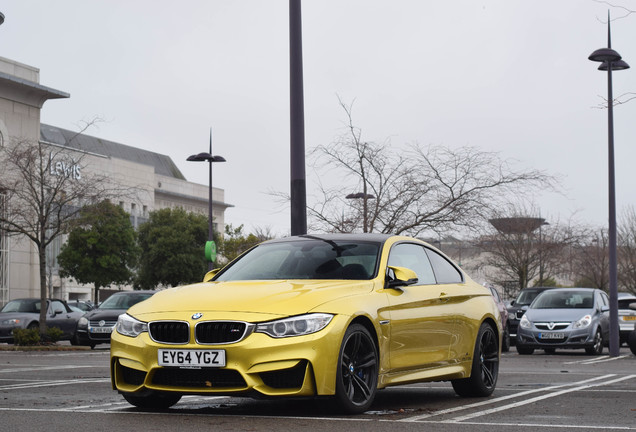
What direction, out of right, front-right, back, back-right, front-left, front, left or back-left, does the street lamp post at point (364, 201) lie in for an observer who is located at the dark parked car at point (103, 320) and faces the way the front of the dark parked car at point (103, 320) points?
back-left

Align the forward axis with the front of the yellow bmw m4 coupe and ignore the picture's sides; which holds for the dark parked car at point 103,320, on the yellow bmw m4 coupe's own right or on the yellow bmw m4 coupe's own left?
on the yellow bmw m4 coupe's own right

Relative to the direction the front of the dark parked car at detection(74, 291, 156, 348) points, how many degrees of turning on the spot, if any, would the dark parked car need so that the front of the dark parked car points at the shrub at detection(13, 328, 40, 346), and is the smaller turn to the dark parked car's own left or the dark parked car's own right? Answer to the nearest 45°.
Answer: approximately 45° to the dark parked car's own right

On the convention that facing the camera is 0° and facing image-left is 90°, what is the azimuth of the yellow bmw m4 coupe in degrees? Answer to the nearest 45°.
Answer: approximately 45°

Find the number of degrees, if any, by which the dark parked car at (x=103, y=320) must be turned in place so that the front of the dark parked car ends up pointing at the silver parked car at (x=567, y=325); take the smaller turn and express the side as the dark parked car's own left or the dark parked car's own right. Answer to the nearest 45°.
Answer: approximately 90° to the dark parked car's own left

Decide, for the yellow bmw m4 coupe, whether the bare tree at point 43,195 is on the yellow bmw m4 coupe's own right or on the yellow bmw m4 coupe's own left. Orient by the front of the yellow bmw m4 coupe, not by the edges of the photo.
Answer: on the yellow bmw m4 coupe's own right

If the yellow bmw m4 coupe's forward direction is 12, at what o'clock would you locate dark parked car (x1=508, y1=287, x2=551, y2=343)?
The dark parked car is roughly at 5 o'clock from the yellow bmw m4 coupe.

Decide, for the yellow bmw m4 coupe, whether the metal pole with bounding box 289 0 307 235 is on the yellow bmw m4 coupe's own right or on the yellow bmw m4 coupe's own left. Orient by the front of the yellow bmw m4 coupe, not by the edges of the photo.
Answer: on the yellow bmw m4 coupe's own right

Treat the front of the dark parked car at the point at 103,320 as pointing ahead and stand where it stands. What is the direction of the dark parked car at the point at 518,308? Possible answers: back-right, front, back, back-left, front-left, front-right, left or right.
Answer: back-left

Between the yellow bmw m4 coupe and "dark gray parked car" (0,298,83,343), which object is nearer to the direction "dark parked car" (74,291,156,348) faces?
the yellow bmw m4 coupe
